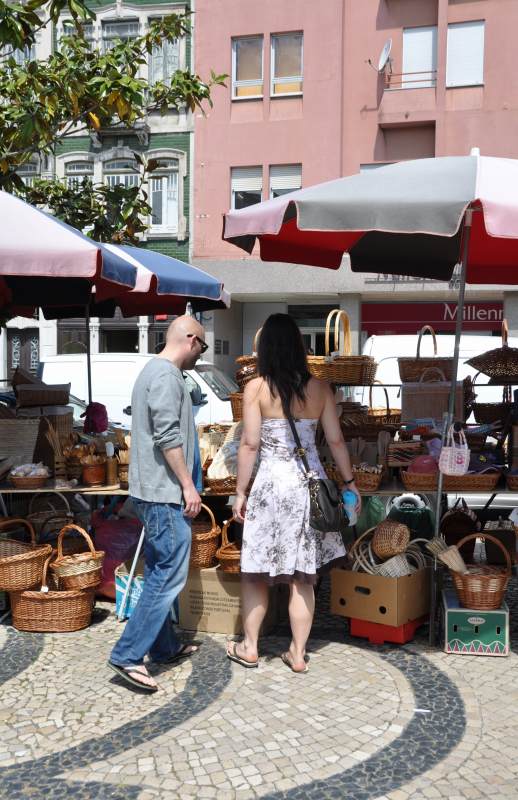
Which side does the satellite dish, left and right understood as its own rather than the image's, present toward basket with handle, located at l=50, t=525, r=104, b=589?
left

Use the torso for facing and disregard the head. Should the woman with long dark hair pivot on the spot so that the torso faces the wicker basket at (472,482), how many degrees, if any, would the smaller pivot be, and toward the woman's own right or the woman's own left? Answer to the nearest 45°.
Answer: approximately 45° to the woman's own right

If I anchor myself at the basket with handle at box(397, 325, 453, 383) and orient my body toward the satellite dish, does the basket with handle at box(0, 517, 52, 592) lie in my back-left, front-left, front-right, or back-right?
back-left

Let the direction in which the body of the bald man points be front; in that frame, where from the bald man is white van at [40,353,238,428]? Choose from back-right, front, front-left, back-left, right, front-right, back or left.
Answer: left

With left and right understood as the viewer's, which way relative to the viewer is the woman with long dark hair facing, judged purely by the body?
facing away from the viewer

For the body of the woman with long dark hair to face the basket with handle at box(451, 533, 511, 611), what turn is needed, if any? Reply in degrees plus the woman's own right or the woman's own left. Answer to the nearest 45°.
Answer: approximately 90° to the woman's own right

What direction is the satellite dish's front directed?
to the viewer's left

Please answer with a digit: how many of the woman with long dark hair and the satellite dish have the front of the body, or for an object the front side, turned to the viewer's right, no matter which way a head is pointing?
0

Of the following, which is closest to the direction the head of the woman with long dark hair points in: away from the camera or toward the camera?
away from the camera

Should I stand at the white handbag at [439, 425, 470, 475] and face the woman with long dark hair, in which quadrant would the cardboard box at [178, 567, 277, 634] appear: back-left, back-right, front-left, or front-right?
front-right

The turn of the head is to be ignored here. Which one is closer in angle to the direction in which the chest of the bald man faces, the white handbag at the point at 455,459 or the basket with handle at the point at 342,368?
the white handbag

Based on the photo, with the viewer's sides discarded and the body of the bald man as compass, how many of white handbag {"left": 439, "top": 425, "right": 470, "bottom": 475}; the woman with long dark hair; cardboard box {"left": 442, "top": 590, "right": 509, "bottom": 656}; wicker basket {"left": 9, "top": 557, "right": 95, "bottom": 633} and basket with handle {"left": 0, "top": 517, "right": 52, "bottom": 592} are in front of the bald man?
3

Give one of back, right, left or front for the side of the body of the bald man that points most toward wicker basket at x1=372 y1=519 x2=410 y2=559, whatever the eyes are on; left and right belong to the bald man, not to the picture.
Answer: front

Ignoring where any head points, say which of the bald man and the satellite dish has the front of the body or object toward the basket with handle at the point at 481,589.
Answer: the bald man

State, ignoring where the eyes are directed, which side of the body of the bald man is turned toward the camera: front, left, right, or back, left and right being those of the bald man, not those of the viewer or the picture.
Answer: right

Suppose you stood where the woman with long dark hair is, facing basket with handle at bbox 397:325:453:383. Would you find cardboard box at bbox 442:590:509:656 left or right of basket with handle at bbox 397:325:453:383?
right
